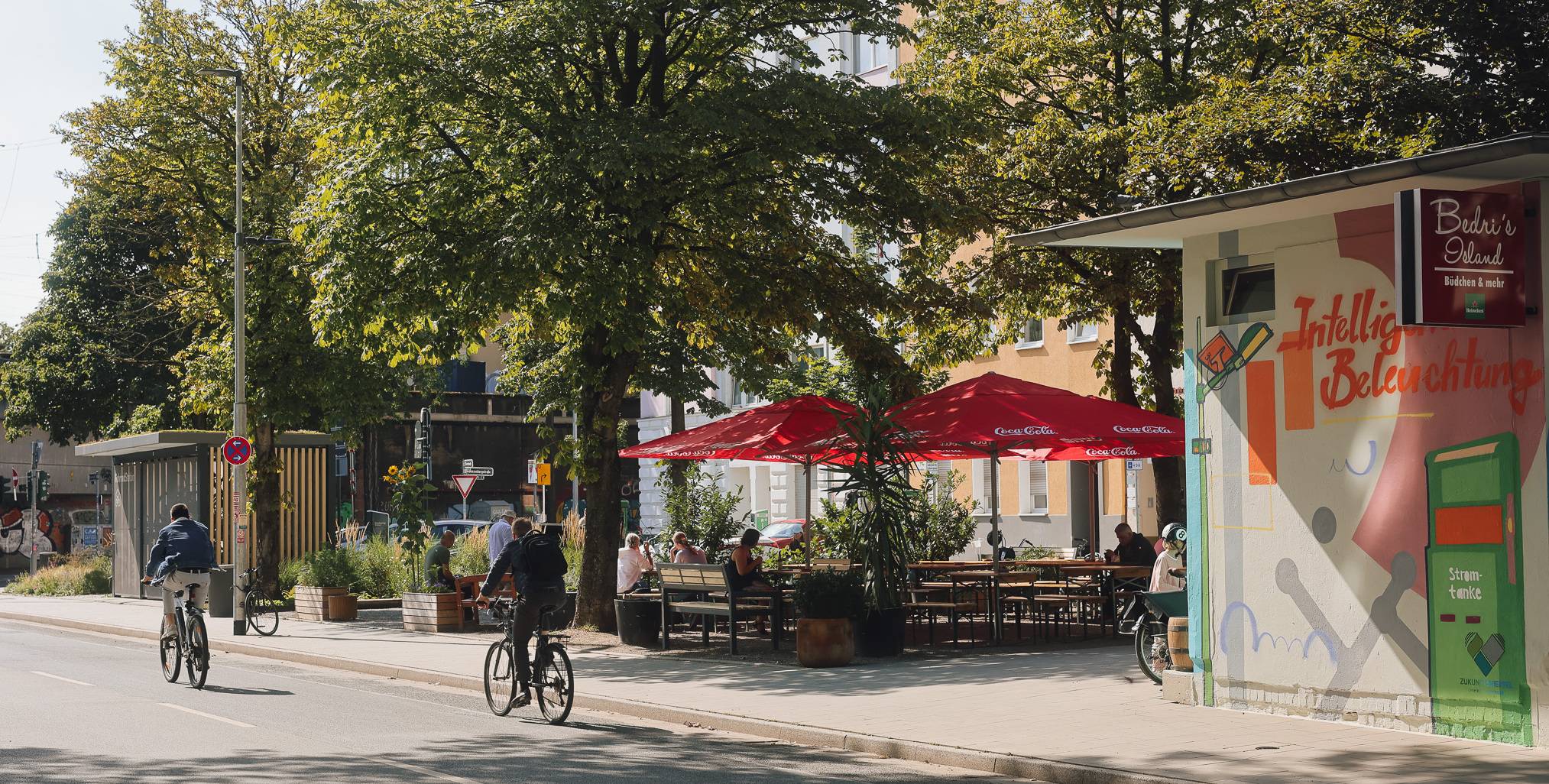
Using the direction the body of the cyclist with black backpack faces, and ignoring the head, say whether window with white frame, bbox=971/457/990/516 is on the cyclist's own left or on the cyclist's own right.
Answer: on the cyclist's own right

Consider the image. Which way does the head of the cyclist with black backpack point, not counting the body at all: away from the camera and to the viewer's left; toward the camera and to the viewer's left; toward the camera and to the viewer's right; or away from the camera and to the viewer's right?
away from the camera and to the viewer's left

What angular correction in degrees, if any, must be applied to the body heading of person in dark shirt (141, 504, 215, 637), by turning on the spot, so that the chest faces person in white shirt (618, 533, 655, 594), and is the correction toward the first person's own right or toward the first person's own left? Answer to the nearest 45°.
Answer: approximately 90° to the first person's own right

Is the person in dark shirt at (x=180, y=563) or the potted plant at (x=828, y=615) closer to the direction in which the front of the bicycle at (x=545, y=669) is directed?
the person in dark shirt

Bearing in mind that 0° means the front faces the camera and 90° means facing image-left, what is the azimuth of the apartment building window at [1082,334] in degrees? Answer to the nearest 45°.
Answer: approximately 45°

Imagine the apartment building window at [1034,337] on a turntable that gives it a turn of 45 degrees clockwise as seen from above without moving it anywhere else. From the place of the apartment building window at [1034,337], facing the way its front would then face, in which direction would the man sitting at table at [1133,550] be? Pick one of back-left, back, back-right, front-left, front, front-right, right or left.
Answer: left

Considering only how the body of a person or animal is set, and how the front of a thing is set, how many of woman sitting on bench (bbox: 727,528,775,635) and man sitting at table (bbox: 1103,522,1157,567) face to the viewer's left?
1

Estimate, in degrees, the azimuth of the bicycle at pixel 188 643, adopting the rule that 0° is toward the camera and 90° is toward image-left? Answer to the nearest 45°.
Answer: approximately 135°

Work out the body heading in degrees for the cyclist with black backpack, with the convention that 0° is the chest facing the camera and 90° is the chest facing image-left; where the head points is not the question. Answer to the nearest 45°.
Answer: approximately 135°
